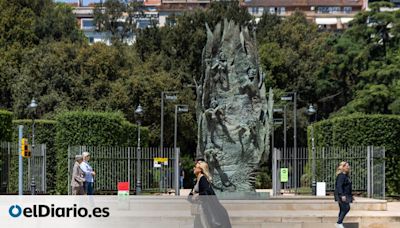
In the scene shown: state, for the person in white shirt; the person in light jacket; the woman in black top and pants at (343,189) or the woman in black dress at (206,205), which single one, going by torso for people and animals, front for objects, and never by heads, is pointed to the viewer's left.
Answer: the woman in black dress at (206,205)

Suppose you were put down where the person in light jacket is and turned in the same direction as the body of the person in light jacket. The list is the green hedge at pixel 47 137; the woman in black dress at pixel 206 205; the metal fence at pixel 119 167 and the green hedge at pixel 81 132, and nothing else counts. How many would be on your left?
3

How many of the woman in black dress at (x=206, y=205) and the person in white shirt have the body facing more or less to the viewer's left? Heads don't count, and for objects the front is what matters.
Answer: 1

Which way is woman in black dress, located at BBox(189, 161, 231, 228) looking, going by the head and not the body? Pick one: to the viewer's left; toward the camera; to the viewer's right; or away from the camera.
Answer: to the viewer's left

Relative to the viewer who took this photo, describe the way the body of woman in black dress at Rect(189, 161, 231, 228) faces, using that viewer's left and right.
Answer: facing to the left of the viewer

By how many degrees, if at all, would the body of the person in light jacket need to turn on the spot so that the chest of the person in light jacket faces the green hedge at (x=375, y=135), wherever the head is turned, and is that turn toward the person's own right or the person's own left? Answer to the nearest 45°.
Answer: approximately 45° to the person's own left

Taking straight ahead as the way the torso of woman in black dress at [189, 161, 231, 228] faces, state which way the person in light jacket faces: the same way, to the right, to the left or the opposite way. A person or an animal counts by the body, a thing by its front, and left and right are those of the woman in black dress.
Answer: the opposite way

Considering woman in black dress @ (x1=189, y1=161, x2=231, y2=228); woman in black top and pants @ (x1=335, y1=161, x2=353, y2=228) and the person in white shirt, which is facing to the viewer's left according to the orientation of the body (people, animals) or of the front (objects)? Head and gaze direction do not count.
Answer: woman in black dress @ (x1=189, y1=161, x2=231, y2=228)

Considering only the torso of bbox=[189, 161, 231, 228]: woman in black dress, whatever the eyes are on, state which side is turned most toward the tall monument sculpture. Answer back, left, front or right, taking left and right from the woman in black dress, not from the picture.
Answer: right

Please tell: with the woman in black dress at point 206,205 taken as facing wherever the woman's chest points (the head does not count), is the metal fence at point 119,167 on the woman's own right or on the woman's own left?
on the woman's own right

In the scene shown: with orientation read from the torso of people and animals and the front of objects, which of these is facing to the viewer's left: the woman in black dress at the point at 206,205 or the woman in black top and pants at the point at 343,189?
the woman in black dress at the point at 206,205

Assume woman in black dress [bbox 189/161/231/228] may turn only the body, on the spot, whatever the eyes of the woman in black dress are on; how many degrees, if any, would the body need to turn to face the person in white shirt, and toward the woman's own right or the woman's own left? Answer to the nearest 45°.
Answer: approximately 90° to the woman's own right
